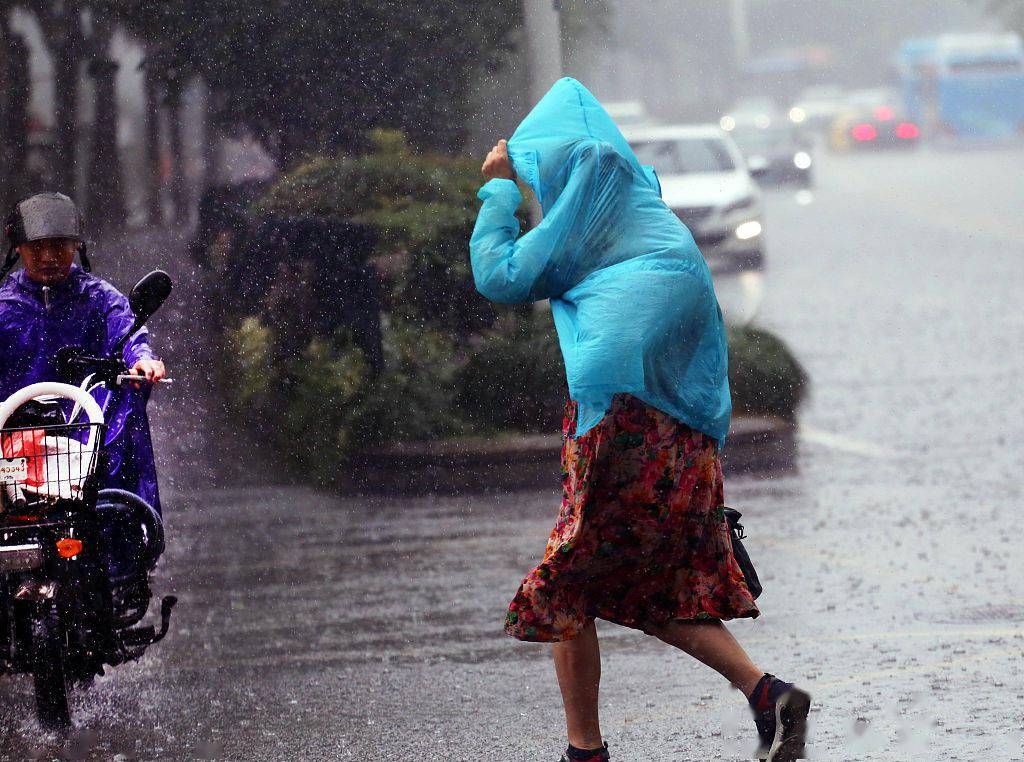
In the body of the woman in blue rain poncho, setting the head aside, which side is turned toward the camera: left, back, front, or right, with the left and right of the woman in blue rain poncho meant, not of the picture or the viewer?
left

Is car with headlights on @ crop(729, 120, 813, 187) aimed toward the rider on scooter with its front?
yes

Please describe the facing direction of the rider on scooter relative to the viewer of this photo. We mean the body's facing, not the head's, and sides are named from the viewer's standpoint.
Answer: facing the viewer

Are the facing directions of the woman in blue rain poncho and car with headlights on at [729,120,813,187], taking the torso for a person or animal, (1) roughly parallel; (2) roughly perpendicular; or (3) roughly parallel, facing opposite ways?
roughly perpendicular

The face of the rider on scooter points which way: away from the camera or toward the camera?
toward the camera

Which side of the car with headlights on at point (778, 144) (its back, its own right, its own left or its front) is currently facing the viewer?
front

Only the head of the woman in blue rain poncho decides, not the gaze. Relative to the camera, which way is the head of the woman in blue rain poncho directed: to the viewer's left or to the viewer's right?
to the viewer's left

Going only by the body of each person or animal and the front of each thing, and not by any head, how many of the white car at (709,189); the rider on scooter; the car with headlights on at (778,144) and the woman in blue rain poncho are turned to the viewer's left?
1

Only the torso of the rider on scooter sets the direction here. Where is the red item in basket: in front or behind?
in front

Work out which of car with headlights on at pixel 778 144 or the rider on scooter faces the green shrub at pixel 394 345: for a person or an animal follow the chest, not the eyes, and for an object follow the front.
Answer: the car with headlights on

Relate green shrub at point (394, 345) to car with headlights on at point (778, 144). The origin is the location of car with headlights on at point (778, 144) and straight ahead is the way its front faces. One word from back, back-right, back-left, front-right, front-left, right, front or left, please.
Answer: front

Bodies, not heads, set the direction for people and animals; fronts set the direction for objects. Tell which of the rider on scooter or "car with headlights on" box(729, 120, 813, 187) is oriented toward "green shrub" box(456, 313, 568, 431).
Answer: the car with headlights on

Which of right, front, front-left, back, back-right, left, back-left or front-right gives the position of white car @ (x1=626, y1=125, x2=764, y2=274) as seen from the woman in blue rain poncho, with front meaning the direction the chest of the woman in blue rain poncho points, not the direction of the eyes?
right

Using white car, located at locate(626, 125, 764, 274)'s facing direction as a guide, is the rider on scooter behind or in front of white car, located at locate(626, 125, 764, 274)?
in front

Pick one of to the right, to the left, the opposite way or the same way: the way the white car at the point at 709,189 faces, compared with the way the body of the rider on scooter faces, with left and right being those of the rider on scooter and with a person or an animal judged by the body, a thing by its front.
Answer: the same way

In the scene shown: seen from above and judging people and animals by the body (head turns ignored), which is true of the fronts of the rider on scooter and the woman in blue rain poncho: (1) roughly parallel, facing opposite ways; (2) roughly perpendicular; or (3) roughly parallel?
roughly perpendicular
